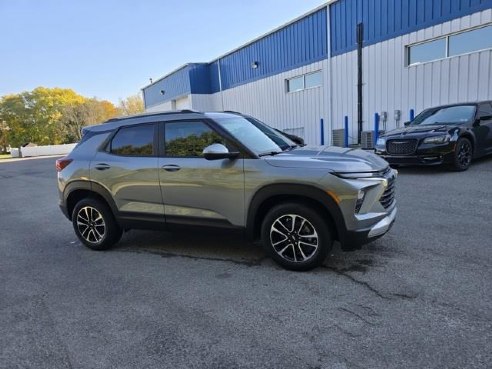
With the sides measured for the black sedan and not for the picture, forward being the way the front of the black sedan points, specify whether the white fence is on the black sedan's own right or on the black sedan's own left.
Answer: on the black sedan's own right

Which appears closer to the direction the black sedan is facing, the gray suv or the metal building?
the gray suv

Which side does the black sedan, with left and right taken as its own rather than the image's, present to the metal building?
right

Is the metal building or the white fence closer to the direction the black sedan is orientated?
the white fence

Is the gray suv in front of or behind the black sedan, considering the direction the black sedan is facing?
in front

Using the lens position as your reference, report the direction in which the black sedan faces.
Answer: facing the viewer and to the left of the viewer

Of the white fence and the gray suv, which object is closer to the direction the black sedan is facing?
the gray suv

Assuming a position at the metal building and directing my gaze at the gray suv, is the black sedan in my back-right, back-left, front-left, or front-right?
front-left
